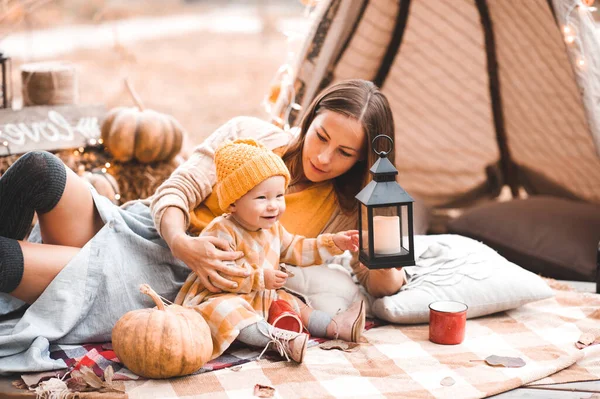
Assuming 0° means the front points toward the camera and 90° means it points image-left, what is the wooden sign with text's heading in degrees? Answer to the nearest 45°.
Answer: approximately 0°

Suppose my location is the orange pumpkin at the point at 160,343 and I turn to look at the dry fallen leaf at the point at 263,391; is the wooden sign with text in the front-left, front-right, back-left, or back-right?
back-left

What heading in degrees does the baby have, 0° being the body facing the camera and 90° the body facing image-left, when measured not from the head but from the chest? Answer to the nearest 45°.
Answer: approximately 315°

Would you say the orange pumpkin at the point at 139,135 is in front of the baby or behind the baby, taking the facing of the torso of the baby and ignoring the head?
behind

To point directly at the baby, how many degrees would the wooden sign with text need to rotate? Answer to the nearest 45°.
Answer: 0° — it already faces them

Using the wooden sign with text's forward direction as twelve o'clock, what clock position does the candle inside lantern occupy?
The candle inside lantern is roughly at 11 o'clock from the wooden sign with text.
